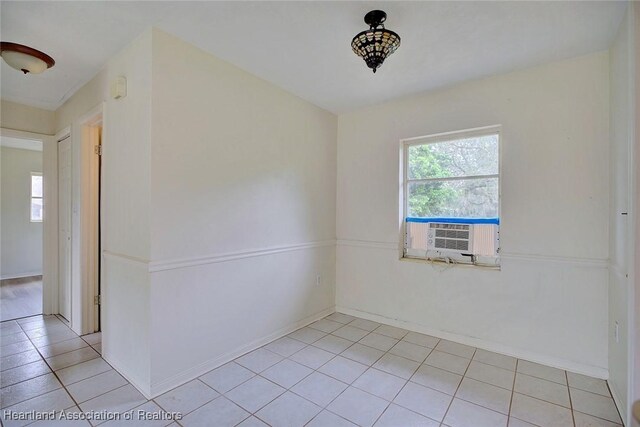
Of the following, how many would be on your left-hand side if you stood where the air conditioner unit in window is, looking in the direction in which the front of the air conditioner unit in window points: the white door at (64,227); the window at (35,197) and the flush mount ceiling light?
0

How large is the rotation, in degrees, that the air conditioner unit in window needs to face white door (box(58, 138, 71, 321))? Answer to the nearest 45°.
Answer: approximately 90° to its right

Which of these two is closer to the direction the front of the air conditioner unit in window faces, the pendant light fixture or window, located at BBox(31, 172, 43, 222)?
the pendant light fixture

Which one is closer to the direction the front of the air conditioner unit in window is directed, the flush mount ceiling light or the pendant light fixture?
the pendant light fixture

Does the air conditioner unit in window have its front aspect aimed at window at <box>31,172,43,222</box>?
no

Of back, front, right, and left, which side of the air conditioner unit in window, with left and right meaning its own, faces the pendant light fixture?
front

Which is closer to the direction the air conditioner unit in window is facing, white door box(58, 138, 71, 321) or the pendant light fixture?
the pendant light fixture

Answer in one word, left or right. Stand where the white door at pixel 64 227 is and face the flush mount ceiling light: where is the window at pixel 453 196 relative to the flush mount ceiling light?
left

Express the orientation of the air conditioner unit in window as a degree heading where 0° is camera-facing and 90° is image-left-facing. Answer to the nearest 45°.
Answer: approximately 0°

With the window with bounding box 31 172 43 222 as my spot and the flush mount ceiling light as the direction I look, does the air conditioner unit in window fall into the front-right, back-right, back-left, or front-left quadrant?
front-left

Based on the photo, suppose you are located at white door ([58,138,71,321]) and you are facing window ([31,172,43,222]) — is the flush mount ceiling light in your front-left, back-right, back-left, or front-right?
back-left

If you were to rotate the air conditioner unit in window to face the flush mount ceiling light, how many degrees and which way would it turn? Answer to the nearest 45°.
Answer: approximately 45° to its right

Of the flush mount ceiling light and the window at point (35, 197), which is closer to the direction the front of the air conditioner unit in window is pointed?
the flush mount ceiling light

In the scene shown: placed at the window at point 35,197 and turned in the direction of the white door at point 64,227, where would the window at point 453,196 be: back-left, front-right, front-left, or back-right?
front-left
